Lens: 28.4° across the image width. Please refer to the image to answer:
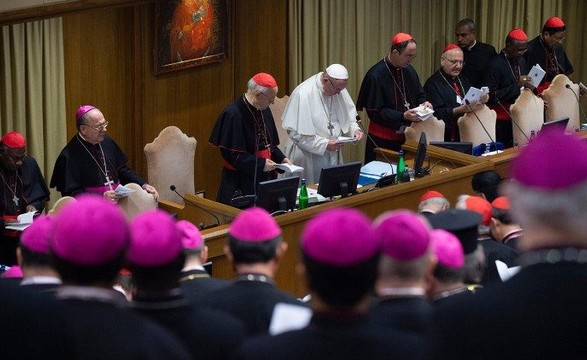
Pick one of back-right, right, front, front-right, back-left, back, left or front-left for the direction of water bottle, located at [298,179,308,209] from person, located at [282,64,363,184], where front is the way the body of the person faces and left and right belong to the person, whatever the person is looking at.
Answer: front-right

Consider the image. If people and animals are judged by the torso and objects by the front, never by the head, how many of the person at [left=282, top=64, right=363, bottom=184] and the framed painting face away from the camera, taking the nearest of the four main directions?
0

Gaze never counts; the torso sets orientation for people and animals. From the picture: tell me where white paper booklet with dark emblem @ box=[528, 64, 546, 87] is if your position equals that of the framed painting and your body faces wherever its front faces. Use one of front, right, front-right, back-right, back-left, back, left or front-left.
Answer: front-left

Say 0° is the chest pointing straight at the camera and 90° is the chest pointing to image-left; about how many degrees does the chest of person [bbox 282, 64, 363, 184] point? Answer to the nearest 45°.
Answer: approximately 315°

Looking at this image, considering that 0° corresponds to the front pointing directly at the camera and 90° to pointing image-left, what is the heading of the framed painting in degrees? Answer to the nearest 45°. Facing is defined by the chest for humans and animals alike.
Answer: approximately 315°

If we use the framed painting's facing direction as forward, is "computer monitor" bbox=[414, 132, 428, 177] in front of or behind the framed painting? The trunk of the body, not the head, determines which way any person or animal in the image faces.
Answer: in front

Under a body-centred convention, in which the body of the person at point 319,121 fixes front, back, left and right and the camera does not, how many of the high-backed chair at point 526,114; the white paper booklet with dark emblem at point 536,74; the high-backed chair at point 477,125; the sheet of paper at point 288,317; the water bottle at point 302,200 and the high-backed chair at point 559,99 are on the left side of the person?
4

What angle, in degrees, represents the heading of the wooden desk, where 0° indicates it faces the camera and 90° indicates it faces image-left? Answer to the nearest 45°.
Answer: approximately 315°
